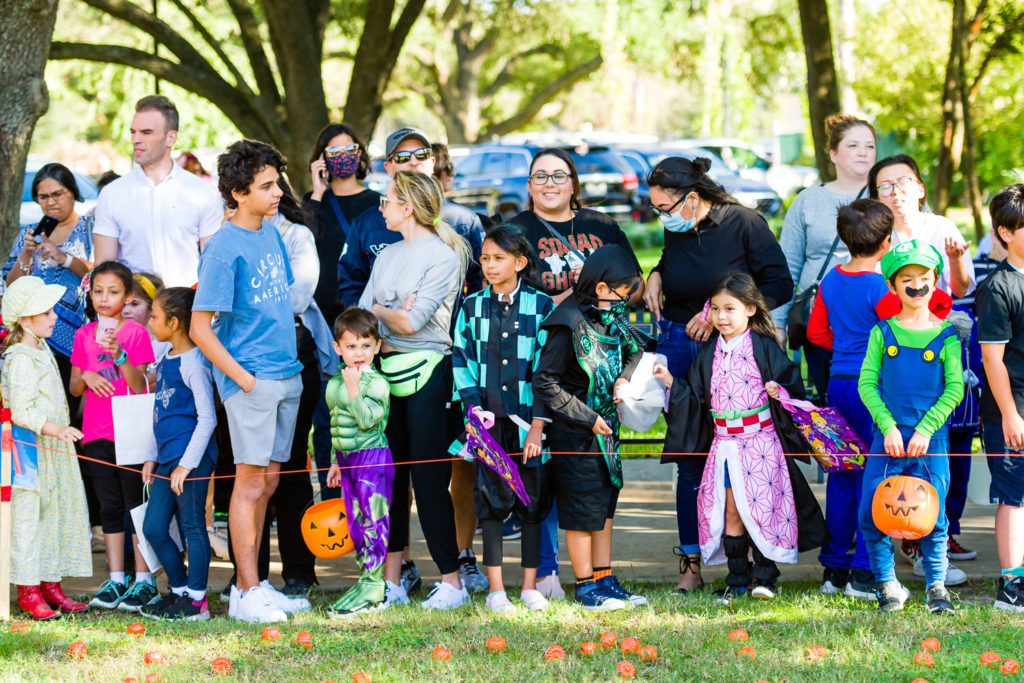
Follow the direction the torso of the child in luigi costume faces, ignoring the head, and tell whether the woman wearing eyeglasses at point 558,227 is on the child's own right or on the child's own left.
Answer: on the child's own right

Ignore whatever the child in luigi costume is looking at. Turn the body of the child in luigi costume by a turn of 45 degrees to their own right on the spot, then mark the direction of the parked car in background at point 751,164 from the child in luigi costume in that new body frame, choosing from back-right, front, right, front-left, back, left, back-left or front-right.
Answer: back-right

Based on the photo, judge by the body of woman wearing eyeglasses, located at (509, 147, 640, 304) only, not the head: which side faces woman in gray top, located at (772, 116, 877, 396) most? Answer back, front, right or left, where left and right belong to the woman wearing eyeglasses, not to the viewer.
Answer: left

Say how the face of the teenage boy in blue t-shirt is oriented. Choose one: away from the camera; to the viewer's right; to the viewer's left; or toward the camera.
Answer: to the viewer's right

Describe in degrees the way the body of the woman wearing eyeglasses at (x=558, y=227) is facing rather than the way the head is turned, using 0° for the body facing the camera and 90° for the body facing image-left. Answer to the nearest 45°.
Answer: approximately 0°

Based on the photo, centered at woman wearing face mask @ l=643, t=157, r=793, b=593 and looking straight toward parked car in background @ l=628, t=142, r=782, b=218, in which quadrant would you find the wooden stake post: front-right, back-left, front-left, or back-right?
back-left

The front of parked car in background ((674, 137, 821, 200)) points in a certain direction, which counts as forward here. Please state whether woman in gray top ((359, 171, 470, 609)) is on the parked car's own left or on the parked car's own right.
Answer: on the parked car's own right
